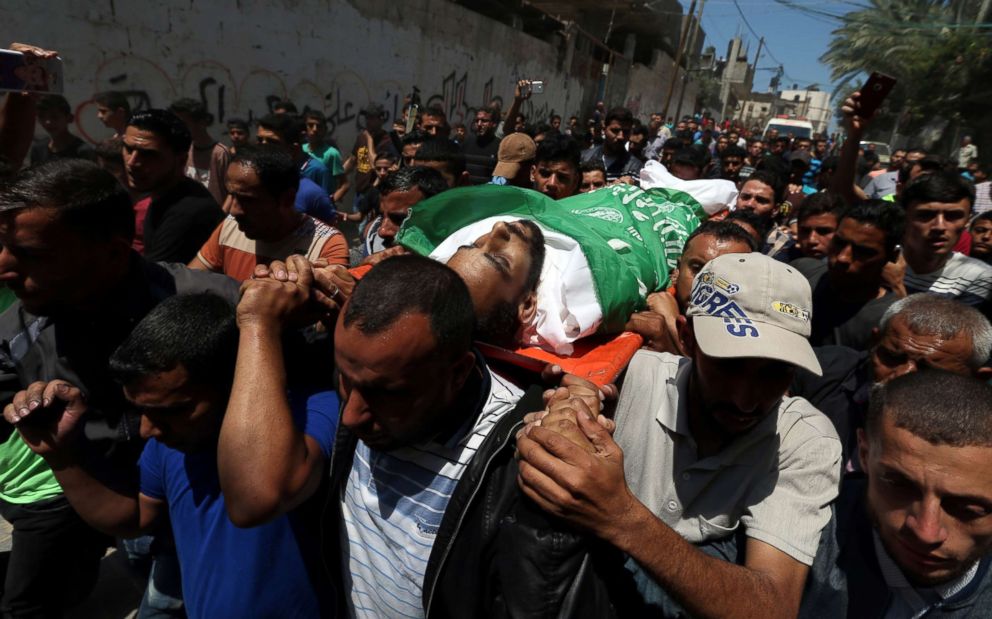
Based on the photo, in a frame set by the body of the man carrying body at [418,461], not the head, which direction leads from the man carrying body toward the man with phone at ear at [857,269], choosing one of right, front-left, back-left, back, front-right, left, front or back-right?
back

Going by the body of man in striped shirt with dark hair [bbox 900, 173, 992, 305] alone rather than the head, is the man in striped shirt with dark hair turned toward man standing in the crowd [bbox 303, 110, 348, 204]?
no

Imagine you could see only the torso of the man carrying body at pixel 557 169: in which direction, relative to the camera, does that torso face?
toward the camera

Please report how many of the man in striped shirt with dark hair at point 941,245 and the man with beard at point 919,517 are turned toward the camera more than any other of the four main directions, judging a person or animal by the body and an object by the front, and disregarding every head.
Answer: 2

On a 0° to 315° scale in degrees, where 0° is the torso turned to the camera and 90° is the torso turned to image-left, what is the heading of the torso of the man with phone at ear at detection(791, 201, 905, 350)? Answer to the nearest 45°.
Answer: approximately 45°

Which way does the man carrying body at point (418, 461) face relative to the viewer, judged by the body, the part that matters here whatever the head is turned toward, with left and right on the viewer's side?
facing the viewer and to the left of the viewer

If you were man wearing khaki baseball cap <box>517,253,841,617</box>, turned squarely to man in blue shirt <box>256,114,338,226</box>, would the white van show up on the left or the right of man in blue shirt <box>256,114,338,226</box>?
right

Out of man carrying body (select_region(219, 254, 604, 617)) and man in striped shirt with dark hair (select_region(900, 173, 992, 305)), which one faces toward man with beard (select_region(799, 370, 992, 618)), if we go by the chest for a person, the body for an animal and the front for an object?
man in striped shirt with dark hair (select_region(900, 173, 992, 305))

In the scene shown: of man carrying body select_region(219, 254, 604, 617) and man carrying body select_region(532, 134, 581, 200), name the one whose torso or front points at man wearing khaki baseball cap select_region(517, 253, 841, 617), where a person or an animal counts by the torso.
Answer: man carrying body select_region(532, 134, 581, 200)

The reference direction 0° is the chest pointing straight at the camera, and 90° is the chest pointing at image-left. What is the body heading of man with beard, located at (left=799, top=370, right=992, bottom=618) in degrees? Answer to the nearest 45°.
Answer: approximately 0°

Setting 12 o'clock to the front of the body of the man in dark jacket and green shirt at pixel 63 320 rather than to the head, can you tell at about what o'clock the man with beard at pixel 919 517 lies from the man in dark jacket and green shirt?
The man with beard is roughly at 9 o'clock from the man in dark jacket and green shirt.

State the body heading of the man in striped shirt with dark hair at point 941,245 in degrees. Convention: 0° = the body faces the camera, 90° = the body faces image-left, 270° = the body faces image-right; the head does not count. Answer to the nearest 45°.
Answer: approximately 0°

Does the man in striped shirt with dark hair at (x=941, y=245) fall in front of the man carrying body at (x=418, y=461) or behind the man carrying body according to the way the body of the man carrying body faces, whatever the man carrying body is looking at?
behind

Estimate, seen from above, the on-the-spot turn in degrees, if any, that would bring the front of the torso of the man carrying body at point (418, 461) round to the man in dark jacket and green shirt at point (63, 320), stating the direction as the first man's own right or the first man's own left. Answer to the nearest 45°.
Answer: approximately 90° to the first man's own right

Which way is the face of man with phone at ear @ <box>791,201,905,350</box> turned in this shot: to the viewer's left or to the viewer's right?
to the viewer's left

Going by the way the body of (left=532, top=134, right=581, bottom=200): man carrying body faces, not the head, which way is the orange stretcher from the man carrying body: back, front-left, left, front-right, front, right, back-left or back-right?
front
